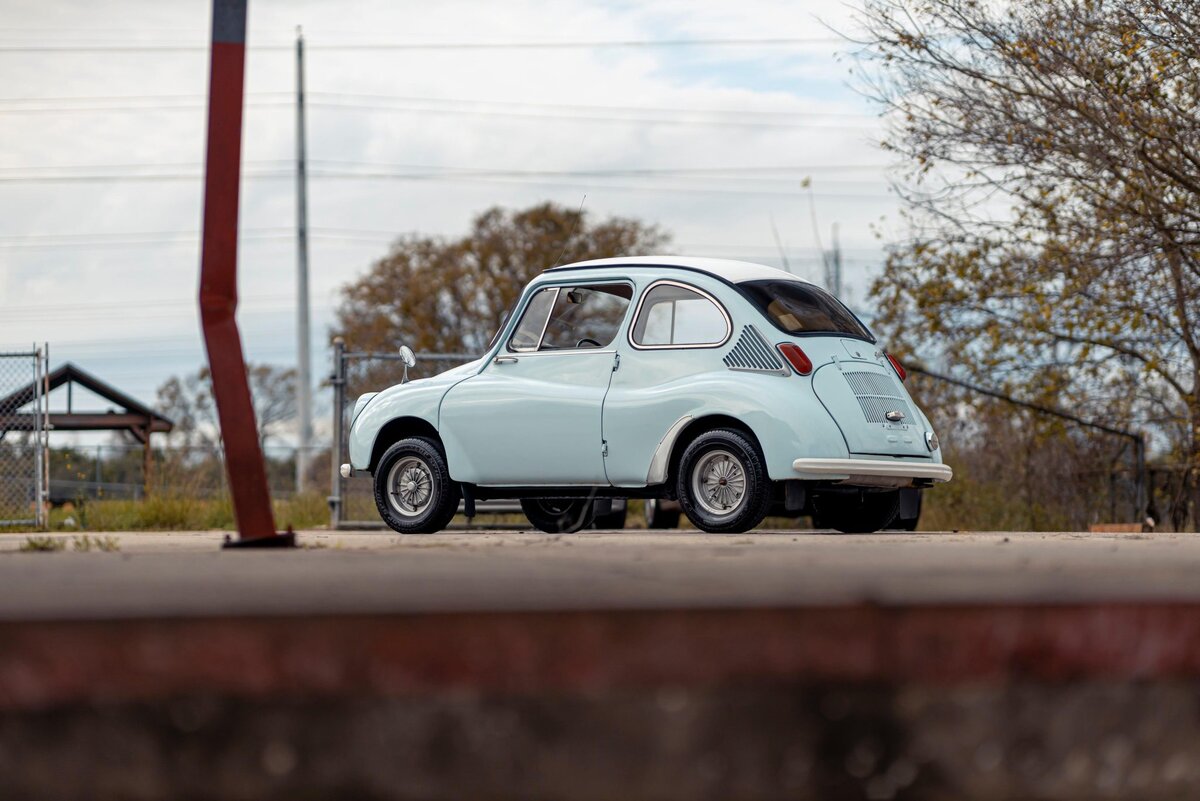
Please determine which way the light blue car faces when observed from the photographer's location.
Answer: facing away from the viewer and to the left of the viewer

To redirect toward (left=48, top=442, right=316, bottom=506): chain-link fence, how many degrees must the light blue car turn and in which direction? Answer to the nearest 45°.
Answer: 0° — it already faces it

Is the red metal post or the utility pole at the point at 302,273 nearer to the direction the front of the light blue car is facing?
the utility pole

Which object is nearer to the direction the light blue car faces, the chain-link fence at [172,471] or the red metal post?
the chain-link fence

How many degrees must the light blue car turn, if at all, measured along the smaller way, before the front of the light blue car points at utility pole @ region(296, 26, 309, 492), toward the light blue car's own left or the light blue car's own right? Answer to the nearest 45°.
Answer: approximately 45° to the light blue car's own right

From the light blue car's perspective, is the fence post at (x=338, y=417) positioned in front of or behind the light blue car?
in front
